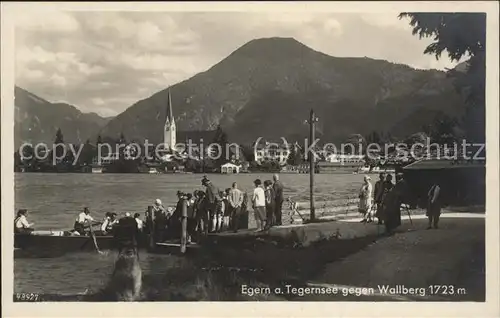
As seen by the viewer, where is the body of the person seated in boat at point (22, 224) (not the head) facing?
to the viewer's right

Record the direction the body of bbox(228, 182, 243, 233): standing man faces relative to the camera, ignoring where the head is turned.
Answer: away from the camera

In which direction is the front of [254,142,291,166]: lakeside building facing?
toward the camera
